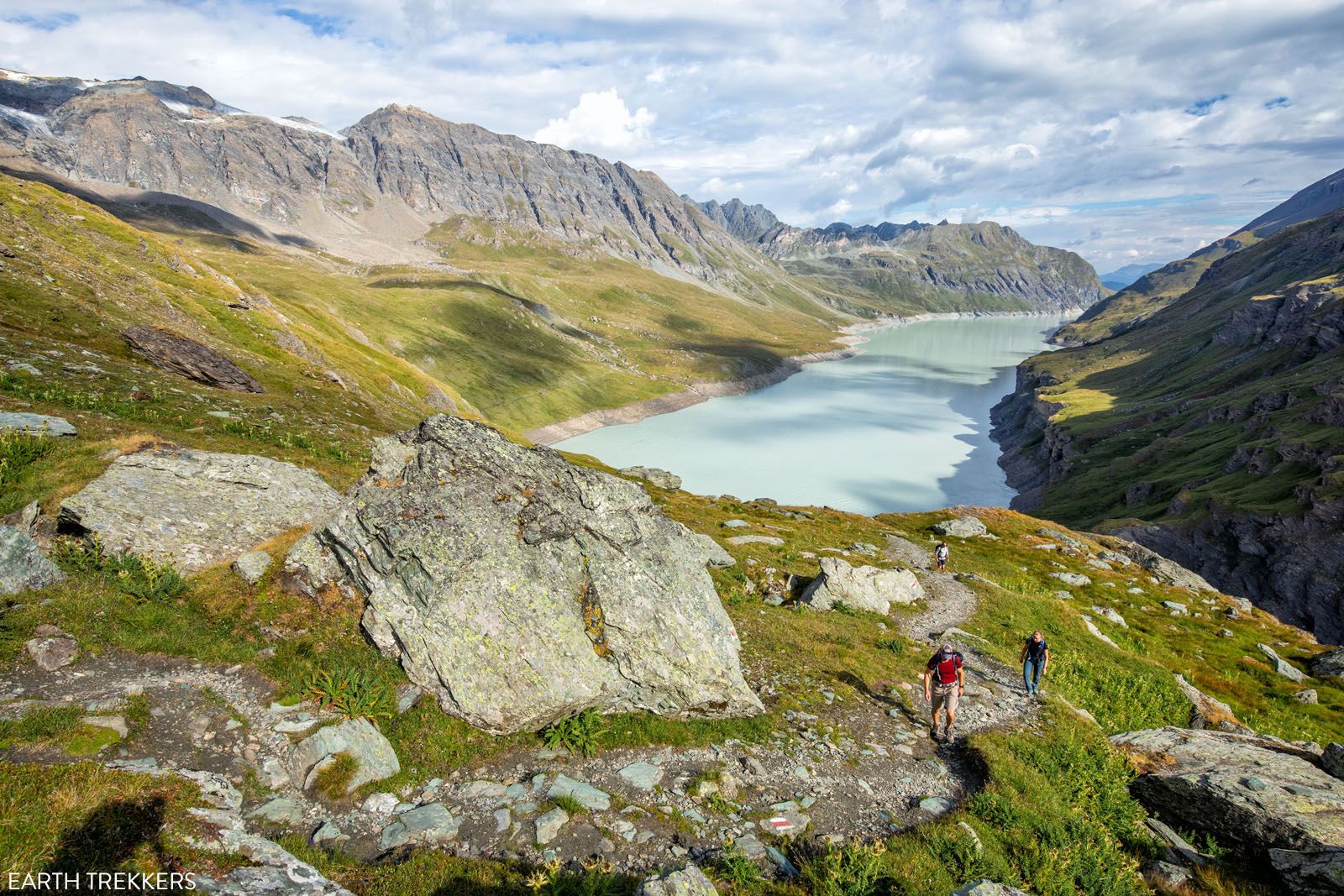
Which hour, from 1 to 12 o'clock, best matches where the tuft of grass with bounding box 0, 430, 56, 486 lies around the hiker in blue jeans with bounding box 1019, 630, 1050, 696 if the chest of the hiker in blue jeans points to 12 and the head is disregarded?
The tuft of grass is roughly at 2 o'clock from the hiker in blue jeans.

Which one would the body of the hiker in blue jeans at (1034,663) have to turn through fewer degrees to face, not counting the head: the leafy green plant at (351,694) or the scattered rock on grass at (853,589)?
the leafy green plant

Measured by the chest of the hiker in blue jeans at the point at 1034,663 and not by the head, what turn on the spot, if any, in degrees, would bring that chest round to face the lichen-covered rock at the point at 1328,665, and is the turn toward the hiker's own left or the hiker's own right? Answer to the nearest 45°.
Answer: approximately 135° to the hiker's own left

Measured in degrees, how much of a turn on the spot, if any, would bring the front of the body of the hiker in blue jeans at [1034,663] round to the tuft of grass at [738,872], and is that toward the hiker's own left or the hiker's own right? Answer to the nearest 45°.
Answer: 0° — they already face it

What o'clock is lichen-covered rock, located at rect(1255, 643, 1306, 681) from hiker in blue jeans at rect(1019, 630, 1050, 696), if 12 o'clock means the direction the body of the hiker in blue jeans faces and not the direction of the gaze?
The lichen-covered rock is roughly at 7 o'clock from the hiker in blue jeans.

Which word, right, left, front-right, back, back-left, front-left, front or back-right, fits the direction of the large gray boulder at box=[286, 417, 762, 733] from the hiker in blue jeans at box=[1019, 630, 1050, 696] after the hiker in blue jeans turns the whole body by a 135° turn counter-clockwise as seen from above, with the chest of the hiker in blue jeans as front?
back

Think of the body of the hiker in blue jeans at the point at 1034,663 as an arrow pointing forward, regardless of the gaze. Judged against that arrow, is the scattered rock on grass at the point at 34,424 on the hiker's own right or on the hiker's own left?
on the hiker's own right

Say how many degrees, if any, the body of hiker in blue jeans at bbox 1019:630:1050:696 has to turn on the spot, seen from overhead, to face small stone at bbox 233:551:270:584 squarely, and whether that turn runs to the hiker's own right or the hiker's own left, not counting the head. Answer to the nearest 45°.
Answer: approximately 45° to the hiker's own right

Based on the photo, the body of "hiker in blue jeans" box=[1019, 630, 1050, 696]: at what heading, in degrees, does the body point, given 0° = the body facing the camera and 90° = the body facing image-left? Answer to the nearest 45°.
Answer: approximately 0°

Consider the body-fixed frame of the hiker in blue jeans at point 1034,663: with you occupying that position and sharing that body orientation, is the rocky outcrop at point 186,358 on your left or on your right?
on your right

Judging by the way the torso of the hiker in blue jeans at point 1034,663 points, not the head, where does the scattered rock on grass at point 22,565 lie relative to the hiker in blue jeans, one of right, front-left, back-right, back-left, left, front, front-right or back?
front-right

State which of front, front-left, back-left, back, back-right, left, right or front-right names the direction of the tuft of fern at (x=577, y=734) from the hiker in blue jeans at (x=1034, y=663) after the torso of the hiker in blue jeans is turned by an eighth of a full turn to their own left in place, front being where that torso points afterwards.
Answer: right

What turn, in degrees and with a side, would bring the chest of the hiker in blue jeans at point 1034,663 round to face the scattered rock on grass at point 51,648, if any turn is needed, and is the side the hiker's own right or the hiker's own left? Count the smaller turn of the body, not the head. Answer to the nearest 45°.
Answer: approximately 45° to the hiker's own right
